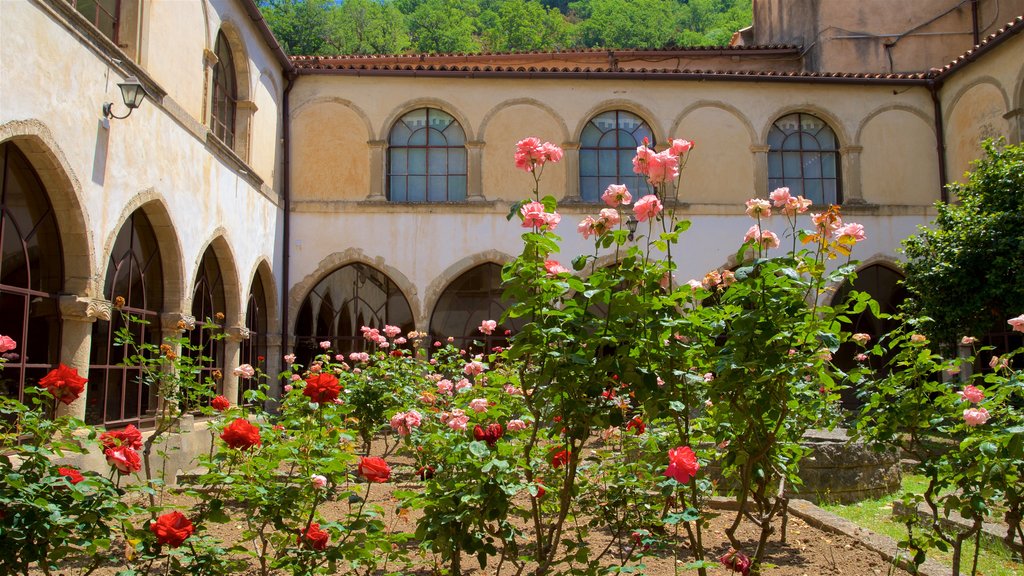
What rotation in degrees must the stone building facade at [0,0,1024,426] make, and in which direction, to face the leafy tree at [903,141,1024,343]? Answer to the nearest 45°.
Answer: approximately 45° to its left
